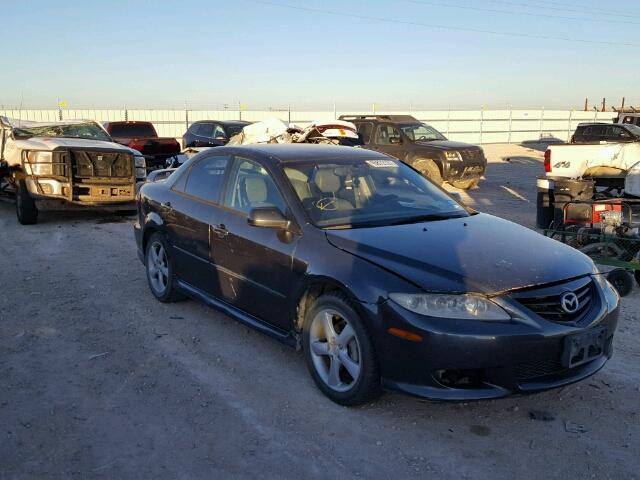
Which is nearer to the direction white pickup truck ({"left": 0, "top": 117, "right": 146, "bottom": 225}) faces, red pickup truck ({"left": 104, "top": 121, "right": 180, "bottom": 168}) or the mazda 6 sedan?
the mazda 6 sedan

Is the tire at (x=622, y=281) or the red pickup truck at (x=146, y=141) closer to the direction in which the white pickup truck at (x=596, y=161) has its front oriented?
the tire

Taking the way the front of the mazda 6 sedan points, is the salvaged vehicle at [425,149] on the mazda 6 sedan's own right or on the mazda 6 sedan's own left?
on the mazda 6 sedan's own left
